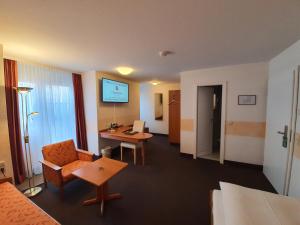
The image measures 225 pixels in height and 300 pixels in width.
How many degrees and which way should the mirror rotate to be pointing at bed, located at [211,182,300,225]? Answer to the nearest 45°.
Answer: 0° — it already faces it

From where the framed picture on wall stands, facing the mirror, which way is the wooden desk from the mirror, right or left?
left

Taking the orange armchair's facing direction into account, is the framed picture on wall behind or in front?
in front

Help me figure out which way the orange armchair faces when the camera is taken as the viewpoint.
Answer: facing the viewer and to the right of the viewer

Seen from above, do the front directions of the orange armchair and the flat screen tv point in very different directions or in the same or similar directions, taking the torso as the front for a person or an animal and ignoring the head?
same or similar directions

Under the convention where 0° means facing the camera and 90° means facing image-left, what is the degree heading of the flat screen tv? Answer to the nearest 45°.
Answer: approximately 315°

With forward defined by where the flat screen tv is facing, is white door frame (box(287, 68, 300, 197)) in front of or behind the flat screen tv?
in front

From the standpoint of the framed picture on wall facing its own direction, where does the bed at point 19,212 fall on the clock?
The bed is roughly at 1 o'clock from the framed picture on wall.

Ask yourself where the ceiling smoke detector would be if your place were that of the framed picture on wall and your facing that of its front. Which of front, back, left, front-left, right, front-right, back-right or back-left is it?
front-right

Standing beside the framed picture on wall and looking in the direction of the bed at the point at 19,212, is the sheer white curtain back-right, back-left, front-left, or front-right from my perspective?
front-right

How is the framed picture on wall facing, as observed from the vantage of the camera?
facing the viewer

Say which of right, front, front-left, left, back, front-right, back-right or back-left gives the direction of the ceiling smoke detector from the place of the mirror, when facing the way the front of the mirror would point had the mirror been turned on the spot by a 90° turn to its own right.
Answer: left

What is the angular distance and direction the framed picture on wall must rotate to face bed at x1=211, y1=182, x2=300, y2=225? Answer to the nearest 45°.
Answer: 0° — it already faces it
